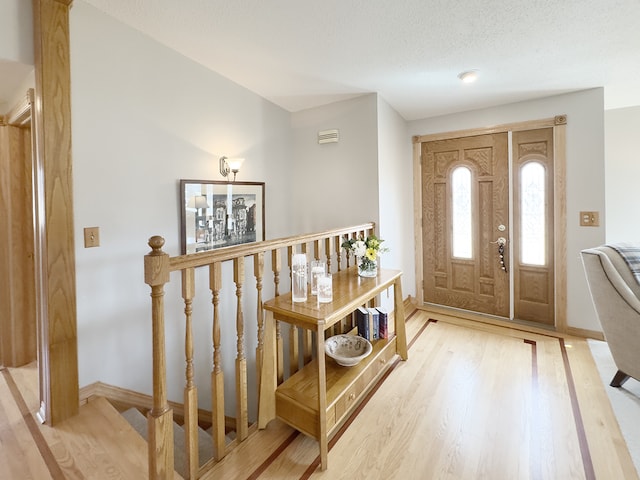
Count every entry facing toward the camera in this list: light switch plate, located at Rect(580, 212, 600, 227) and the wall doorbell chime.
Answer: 2

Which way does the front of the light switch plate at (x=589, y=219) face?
toward the camera

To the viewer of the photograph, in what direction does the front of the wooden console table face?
facing the viewer and to the right of the viewer

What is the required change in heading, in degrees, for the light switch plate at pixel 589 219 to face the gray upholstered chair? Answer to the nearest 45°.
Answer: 0° — it already faces it

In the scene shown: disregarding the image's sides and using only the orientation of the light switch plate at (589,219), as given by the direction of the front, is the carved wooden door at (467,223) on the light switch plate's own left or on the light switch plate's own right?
on the light switch plate's own right

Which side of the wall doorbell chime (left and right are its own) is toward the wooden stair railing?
front

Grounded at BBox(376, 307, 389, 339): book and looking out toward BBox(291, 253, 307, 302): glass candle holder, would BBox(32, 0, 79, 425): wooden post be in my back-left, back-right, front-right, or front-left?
front-right

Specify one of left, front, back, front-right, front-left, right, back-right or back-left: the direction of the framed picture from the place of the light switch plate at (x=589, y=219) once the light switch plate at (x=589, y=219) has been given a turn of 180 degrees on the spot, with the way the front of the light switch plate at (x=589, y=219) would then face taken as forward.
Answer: back-left

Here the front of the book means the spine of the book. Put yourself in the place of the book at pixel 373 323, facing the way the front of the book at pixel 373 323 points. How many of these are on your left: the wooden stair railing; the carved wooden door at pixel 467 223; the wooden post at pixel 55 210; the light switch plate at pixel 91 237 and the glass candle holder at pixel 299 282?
1

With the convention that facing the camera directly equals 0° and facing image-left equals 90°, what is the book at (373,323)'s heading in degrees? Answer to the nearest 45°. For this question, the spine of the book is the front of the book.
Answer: approximately 315°

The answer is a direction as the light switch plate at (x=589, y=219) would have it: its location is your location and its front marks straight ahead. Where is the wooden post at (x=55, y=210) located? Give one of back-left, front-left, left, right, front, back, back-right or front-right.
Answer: front-right

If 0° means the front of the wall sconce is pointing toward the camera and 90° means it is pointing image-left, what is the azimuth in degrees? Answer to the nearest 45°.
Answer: approximately 315°

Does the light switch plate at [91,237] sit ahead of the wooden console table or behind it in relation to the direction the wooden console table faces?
behind

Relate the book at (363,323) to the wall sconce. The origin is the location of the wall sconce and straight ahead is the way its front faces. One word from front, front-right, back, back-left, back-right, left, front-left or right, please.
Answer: front

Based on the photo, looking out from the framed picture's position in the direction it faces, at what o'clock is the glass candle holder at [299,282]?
The glass candle holder is roughly at 1 o'clock from the framed picture.

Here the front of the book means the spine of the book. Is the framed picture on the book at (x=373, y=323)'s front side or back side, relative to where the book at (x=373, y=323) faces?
on the back side

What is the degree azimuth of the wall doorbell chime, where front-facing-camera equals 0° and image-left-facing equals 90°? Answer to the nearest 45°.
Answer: approximately 0°

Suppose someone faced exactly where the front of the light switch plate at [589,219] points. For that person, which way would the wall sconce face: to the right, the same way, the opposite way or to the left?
to the left
